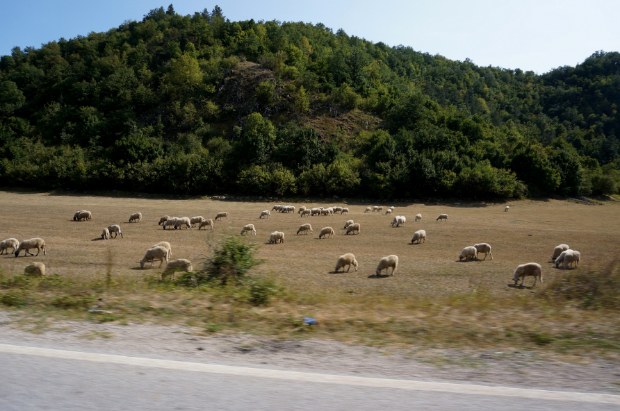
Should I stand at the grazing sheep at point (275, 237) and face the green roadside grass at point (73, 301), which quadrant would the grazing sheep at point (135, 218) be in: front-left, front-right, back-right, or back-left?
back-right

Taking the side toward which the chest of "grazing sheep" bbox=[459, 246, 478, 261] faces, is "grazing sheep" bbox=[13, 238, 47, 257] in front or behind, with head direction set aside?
in front

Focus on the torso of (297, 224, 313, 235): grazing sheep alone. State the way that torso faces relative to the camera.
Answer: to the viewer's left

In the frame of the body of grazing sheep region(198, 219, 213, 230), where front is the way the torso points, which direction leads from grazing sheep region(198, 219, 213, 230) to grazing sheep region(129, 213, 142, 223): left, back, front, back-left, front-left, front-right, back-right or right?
front-right

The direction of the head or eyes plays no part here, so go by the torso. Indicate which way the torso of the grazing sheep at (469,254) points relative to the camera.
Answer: to the viewer's left

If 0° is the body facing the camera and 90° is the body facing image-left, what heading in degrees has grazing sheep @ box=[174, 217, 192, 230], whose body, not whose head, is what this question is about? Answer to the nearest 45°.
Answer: approximately 90°

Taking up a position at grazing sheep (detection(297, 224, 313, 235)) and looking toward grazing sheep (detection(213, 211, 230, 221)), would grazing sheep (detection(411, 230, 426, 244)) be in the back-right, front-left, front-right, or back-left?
back-right
